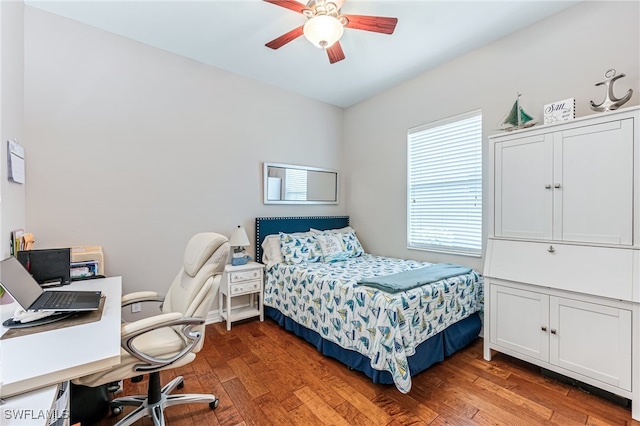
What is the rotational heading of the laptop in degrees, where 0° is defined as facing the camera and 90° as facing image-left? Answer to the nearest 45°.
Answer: approximately 270°

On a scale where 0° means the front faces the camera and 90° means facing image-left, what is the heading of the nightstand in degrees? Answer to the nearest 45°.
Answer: approximately 315°

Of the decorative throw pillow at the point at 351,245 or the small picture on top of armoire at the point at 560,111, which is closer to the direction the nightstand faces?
the small picture on top of armoire

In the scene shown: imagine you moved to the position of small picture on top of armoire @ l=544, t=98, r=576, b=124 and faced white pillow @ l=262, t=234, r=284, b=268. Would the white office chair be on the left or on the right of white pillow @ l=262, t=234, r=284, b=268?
left

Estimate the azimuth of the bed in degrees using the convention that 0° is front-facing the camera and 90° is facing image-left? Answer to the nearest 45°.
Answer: approximately 315°

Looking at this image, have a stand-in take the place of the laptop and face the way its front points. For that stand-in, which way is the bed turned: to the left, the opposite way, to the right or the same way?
to the right

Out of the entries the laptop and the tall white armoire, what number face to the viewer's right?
1

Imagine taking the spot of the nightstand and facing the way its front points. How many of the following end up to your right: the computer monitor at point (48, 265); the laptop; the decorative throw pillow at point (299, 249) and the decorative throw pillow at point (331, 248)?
2

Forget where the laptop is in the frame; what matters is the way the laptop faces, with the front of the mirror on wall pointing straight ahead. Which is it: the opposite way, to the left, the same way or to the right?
to the left

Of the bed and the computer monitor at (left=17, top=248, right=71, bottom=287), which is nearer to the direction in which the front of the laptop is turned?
the bed

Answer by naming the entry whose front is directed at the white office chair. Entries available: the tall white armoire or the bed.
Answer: the tall white armoire

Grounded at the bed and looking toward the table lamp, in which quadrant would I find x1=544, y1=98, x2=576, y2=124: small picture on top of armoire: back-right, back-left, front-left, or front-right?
back-right

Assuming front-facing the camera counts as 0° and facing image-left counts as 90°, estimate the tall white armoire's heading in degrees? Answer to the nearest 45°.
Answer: approximately 45°

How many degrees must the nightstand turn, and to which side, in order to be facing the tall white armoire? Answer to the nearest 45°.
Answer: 0° — it already faces it
